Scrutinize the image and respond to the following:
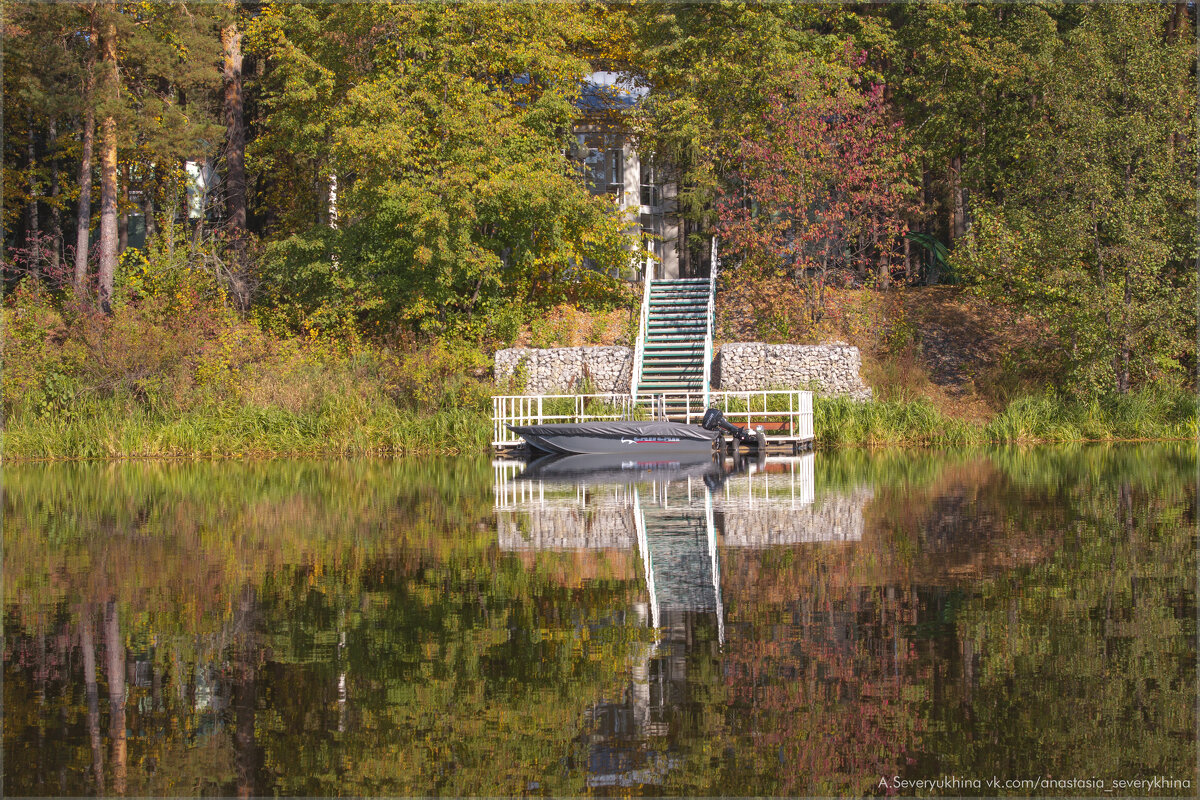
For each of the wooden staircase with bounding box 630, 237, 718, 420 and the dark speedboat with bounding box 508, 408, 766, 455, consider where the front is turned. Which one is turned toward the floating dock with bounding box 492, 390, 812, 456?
the wooden staircase

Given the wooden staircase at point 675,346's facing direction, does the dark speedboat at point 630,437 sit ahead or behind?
ahead

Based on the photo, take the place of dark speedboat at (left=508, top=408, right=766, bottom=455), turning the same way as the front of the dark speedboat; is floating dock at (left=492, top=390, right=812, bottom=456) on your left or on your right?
on your right

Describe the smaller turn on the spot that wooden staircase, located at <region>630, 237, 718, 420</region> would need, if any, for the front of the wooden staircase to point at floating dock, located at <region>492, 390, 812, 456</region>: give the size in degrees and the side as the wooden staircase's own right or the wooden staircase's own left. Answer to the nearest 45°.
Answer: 0° — it already faces it

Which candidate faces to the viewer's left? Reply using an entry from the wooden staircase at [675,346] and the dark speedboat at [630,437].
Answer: the dark speedboat

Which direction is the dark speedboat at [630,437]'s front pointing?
to the viewer's left

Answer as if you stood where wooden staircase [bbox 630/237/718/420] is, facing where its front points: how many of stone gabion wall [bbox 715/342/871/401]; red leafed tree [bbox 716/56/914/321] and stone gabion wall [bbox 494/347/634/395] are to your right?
1

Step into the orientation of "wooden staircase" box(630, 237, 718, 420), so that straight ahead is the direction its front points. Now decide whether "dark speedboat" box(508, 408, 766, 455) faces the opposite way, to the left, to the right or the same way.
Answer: to the right

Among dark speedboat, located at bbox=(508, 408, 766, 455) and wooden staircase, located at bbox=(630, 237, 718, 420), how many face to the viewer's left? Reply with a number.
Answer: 1

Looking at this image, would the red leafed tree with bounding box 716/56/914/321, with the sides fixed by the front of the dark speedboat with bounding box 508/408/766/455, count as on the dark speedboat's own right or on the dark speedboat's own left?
on the dark speedboat's own right

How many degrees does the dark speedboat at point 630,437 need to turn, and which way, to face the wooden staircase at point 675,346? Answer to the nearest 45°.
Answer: approximately 90° to its right

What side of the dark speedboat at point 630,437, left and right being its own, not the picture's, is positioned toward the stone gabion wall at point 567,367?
right

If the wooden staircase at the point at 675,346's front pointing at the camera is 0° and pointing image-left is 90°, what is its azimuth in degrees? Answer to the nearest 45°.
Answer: approximately 0°
